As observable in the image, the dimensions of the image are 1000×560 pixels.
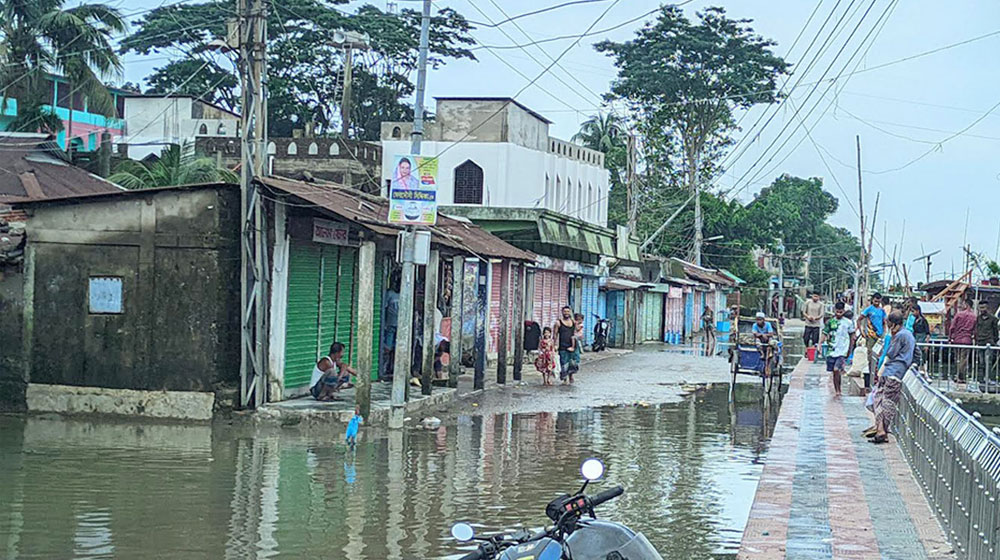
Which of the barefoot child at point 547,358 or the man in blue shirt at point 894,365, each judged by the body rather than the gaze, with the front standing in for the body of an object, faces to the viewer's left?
the man in blue shirt

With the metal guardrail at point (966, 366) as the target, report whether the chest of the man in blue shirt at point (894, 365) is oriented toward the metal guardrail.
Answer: no

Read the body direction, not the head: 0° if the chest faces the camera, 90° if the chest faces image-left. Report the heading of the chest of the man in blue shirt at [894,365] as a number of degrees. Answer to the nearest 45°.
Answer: approximately 90°

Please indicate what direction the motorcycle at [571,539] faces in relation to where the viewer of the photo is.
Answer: facing away from the viewer and to the left of the viewer

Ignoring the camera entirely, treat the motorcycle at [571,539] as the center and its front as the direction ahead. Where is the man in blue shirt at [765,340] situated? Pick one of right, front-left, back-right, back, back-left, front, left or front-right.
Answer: front-right

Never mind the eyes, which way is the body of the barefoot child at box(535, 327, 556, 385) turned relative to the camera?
toward the camera

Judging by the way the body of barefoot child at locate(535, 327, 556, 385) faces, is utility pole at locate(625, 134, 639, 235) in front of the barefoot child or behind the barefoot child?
behind

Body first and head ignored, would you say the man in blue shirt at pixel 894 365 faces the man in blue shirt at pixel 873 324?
no

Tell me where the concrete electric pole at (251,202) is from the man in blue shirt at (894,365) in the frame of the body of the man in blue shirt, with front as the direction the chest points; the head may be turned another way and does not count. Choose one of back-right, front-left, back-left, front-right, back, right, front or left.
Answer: front

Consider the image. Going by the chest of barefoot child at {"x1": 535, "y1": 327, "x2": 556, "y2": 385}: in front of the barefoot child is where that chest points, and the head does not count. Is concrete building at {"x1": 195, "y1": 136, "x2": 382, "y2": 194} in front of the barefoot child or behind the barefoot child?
behind
